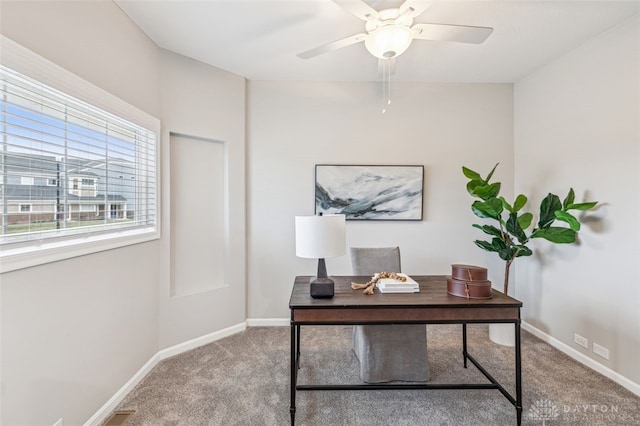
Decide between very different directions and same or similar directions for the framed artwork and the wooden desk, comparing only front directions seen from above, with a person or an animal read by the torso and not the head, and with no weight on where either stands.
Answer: very different directions

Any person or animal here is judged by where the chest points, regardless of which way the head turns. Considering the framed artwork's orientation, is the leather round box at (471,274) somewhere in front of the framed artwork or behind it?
in front

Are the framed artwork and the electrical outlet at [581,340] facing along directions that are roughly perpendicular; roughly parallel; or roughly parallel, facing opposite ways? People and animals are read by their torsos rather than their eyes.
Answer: roughly perpendicular

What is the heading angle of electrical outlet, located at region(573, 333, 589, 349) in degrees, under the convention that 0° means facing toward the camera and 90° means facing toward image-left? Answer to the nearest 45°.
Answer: approximately 45°

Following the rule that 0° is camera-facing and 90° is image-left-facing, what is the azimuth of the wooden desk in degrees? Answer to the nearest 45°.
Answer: approximately 180°

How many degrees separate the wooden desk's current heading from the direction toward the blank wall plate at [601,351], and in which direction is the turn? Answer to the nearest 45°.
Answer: approximately 45° to its right

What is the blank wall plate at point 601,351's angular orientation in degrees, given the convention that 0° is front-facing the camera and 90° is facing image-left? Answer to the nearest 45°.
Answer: approximately 45°

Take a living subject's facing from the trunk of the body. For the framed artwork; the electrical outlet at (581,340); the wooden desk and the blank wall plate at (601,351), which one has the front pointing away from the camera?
the wooden desk

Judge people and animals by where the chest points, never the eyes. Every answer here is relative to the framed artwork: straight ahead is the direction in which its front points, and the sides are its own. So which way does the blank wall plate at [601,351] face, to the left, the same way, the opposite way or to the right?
to the right

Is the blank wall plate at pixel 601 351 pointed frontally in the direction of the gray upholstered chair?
yes
